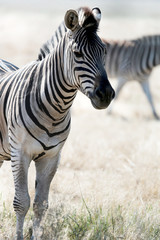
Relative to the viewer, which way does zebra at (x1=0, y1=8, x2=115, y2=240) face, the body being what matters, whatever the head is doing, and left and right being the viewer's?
facing the viewer and to the right of the viewer

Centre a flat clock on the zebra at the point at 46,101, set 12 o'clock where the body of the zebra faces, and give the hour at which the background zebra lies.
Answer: The background zebra is roughly at 8 o'clock from the zebra.
